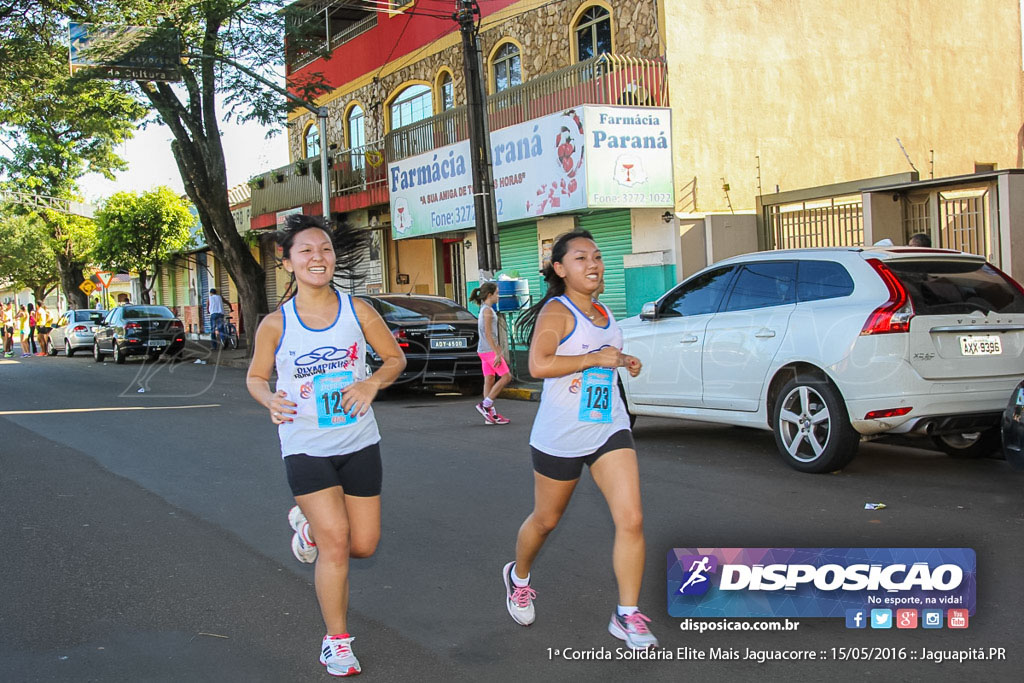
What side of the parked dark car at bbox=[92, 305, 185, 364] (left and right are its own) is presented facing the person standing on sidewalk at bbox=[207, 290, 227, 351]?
right

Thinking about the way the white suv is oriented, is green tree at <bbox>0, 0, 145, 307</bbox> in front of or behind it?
in front

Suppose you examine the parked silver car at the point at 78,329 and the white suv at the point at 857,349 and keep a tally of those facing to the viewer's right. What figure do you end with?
0

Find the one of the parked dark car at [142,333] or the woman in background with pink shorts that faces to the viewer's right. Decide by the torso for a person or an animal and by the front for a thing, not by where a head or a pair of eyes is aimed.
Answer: the woman in background with pink shorts

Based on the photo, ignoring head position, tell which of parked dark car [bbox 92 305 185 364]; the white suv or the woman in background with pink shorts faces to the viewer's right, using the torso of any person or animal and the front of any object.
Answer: the woman in background with pink shorts

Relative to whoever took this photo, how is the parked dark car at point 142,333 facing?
facing away from the viewer and to the left of the viewer

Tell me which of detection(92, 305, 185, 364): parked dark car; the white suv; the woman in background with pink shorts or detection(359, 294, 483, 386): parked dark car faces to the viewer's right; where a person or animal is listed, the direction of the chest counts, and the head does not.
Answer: the woman in background with pink shorts

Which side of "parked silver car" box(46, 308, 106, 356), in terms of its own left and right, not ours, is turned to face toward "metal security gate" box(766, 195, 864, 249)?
back

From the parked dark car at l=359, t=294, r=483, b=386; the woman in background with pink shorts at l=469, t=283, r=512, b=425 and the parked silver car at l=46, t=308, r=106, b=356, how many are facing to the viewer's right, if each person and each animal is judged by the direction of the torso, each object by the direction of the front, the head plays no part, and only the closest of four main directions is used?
1

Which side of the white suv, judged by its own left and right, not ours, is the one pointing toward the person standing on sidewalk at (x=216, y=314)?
front

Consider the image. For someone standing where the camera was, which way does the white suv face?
facing away from the viewer and to the left of the viewer

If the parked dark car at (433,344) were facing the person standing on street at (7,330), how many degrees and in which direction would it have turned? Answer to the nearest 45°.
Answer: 0° — it already faces them

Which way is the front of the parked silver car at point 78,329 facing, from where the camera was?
facing away from the viewer and to the left of the viewer

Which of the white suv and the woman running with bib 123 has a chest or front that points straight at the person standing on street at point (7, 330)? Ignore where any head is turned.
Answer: the white suv

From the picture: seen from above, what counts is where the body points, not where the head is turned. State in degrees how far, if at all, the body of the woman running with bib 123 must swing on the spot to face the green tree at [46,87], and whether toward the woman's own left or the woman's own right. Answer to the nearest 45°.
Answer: approximately 180°

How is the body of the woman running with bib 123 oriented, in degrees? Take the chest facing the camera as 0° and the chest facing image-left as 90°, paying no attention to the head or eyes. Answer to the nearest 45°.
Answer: approximately 315°

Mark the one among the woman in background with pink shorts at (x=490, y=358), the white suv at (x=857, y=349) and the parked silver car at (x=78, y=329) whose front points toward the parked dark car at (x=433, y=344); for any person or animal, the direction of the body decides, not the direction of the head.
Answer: the white suv
